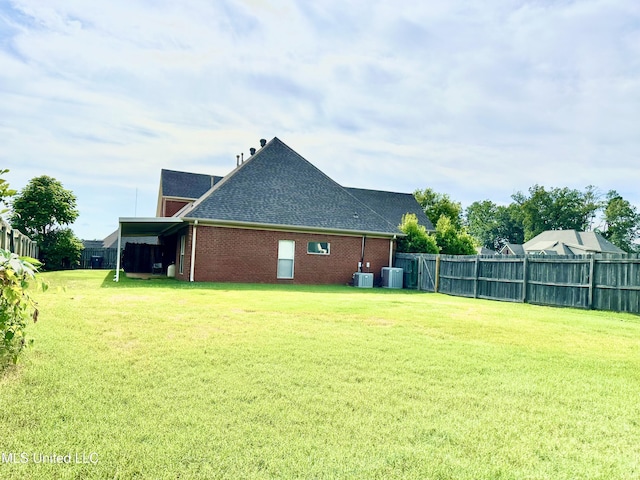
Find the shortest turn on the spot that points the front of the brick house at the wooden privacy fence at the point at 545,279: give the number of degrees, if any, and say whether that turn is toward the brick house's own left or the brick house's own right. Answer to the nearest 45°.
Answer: approximately 45° to the brick house's own right

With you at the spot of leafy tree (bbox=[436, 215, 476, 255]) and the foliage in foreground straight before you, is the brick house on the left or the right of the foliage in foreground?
right

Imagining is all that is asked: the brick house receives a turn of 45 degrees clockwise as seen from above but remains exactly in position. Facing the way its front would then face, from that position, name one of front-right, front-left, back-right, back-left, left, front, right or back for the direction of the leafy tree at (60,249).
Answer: back

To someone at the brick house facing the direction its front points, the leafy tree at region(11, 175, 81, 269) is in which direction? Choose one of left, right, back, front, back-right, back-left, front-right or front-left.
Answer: back-left
